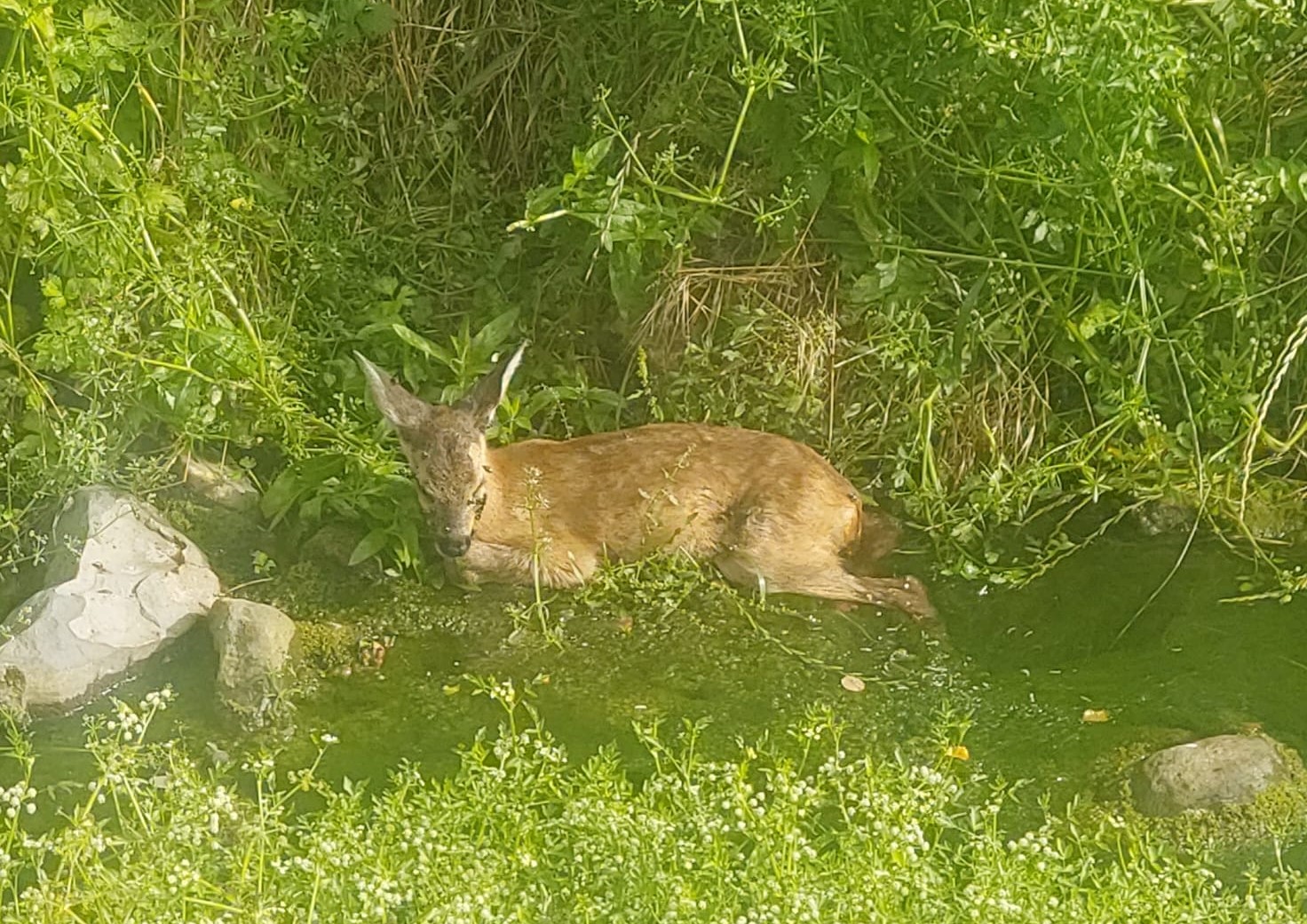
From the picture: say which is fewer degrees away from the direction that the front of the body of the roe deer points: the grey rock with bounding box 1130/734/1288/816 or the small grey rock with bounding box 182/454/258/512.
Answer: the small grey rock

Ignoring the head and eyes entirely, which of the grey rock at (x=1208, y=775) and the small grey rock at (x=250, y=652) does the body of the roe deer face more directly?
the small grey rock

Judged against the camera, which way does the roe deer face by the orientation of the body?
to the viewer's left

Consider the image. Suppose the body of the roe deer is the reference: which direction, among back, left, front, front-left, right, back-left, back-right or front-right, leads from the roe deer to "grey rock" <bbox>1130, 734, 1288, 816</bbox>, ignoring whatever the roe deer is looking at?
back-left

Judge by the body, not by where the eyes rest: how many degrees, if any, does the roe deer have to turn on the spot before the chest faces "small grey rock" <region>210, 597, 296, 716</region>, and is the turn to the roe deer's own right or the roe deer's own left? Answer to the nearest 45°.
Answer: approximately 45° to the roe deer's own left

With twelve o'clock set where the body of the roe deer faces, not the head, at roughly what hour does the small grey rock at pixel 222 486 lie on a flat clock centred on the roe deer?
The small grey rock is roughly at 12 o'clock from the roe deer.

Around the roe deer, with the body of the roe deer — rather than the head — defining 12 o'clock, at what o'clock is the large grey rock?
The large grey rock is roughly at 11 o'clock from the roe deer.

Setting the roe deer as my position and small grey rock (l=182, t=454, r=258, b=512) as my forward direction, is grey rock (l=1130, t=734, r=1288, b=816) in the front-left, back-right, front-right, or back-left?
back-left
